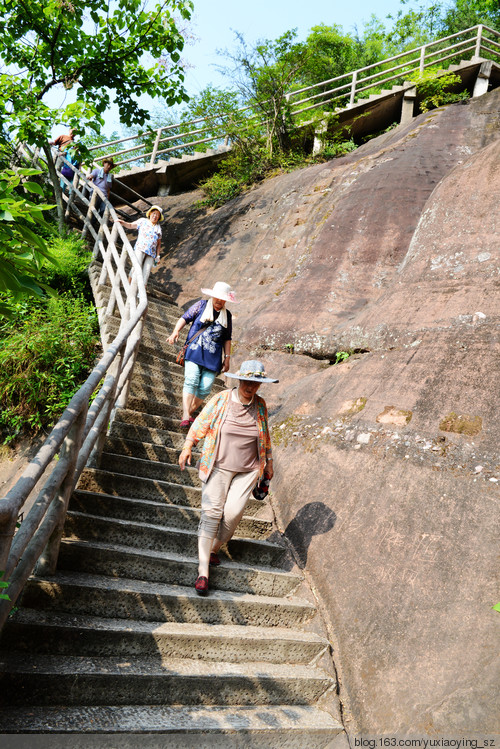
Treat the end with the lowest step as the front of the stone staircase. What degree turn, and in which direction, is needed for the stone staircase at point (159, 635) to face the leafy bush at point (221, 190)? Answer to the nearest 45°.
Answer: approximately 180°

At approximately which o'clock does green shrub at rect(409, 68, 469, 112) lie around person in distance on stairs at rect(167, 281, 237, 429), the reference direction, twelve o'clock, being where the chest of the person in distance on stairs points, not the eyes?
The green shrub is roughly at 7 o'clock from the person in distance on stairs.

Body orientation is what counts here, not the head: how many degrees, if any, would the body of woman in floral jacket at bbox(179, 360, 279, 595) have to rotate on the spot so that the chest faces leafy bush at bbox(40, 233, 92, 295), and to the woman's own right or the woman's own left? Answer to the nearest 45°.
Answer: approximately 135° to the woman's own right

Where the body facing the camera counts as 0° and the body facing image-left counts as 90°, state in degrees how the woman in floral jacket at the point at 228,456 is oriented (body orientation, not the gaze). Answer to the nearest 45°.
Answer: approximately 0°

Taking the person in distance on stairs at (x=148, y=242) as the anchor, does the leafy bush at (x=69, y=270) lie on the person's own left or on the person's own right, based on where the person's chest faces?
on the person's own right

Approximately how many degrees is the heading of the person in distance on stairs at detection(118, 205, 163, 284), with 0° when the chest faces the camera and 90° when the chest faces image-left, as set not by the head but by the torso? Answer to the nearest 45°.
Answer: approximately 0°
